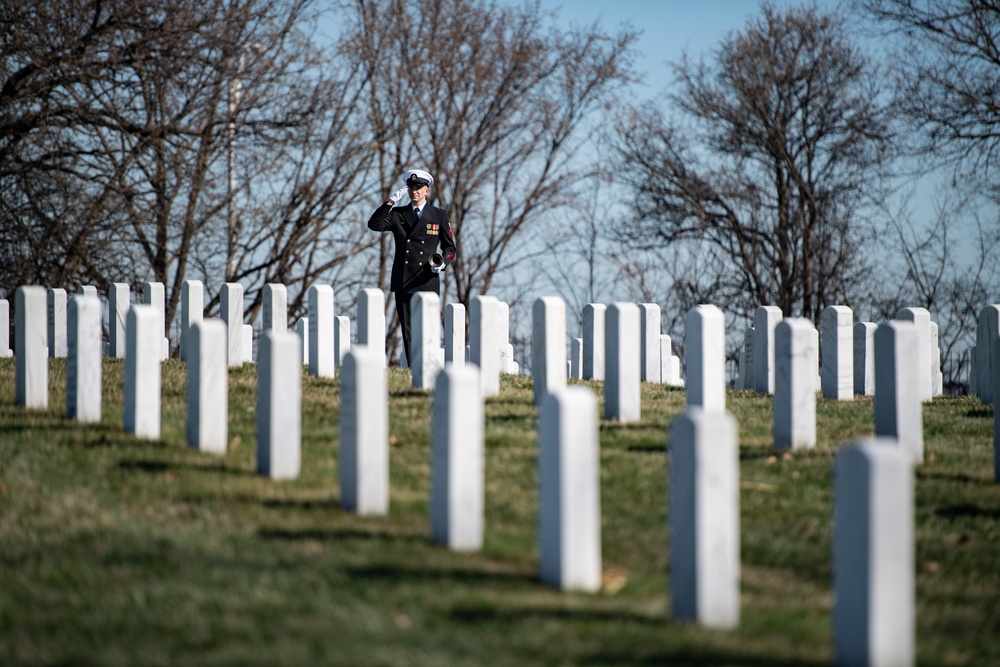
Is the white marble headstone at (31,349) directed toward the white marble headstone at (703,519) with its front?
no

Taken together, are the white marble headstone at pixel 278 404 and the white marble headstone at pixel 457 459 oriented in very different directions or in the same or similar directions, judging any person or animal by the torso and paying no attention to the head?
same or similar directions

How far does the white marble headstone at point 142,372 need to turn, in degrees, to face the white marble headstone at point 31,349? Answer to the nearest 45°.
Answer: approximately 45° to its right

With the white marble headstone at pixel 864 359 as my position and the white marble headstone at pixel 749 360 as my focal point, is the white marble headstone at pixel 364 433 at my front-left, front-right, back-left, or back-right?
front-left

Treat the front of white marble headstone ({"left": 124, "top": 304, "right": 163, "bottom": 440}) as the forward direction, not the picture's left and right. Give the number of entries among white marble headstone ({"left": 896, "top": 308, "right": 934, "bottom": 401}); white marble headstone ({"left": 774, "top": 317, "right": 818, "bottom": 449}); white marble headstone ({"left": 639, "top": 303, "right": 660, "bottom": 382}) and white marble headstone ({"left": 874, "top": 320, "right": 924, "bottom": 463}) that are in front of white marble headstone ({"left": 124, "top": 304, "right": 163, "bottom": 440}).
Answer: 0

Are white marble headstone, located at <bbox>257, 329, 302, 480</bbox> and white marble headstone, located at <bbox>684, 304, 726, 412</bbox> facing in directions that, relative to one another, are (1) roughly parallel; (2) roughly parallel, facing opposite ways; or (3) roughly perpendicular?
roughly parallel

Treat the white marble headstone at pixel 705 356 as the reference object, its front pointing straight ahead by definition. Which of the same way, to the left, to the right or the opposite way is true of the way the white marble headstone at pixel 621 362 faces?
the same way
